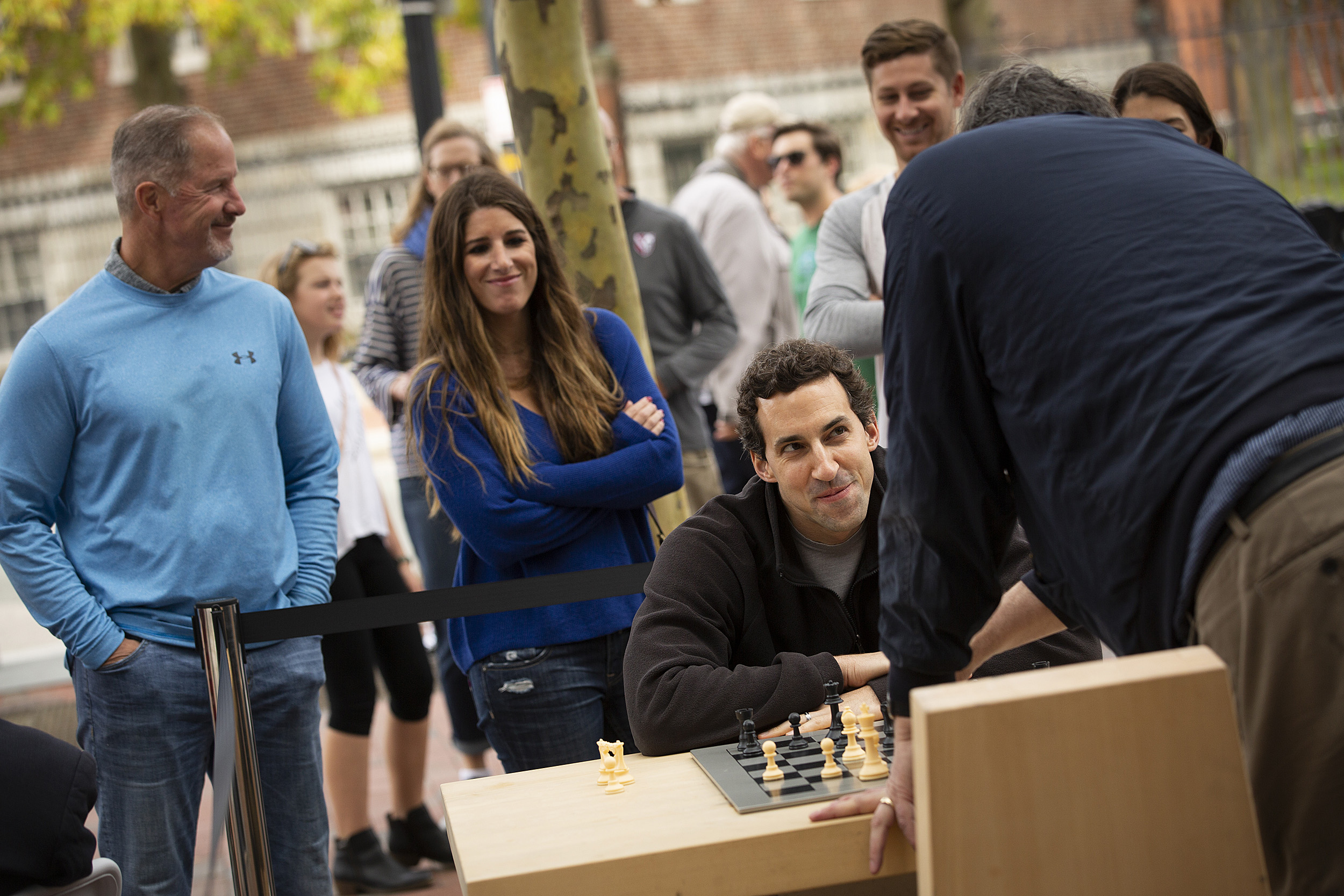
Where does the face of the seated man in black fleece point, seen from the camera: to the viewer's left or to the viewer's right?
to the viewer's right

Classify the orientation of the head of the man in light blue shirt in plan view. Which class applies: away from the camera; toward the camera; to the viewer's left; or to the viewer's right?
to the viewer's right

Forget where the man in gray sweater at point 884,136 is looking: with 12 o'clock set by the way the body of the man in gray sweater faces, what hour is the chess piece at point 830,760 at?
The chess piece is roughly at 12 o'clock from the man in gray sweater.

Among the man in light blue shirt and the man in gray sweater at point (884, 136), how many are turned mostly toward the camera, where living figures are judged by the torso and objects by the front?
2

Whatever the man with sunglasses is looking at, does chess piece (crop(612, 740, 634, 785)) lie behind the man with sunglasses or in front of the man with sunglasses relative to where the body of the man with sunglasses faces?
in front
